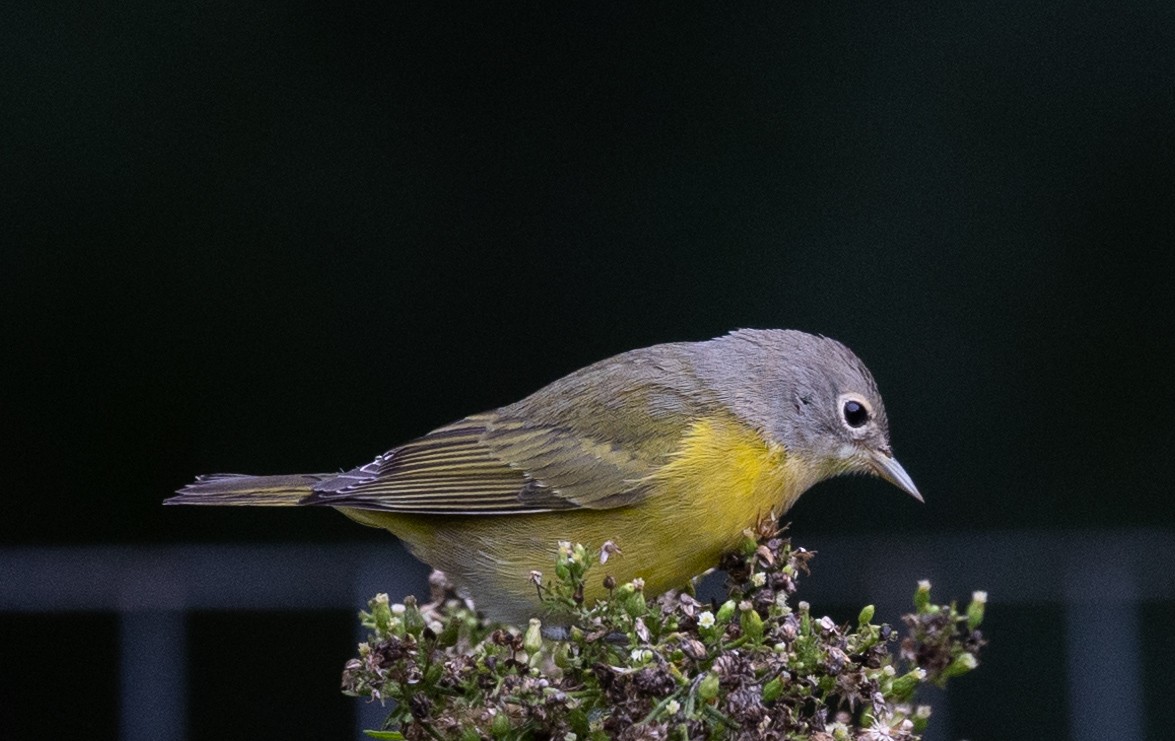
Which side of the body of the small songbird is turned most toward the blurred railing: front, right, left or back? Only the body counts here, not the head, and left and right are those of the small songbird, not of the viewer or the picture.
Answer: left

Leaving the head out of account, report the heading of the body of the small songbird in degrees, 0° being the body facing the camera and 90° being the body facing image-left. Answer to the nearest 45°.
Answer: approximately 270°
